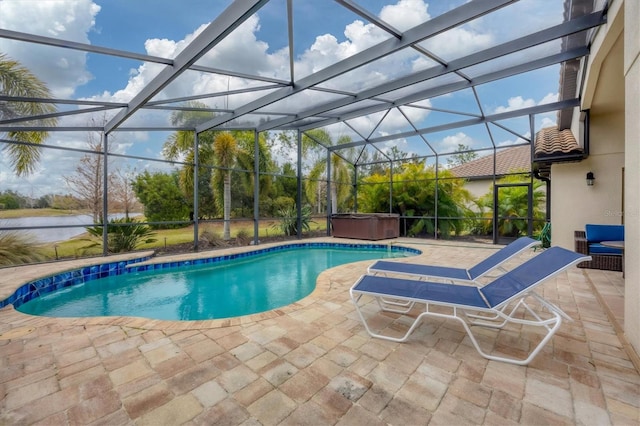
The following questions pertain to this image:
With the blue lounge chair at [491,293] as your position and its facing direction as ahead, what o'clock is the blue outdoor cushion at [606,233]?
The blue outdoor cushion is roughly at 4 o'clock from the blue lounge chair.

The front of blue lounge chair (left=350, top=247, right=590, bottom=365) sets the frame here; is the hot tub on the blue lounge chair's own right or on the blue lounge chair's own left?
on the blue lounge chair's own right

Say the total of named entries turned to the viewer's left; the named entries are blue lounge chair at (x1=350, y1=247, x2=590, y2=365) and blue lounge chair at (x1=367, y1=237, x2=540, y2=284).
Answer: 2

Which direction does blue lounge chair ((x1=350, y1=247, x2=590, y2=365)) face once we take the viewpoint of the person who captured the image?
facing to the left of the viewer

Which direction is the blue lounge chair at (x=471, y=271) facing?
to the viewer's left

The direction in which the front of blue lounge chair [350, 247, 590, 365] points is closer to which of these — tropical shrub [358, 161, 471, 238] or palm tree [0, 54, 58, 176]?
the palm tree

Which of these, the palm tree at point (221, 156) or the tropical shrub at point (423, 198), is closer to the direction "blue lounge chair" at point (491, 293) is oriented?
the palm tree

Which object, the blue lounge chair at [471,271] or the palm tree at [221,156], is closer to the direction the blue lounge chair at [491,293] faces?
the palm tree
